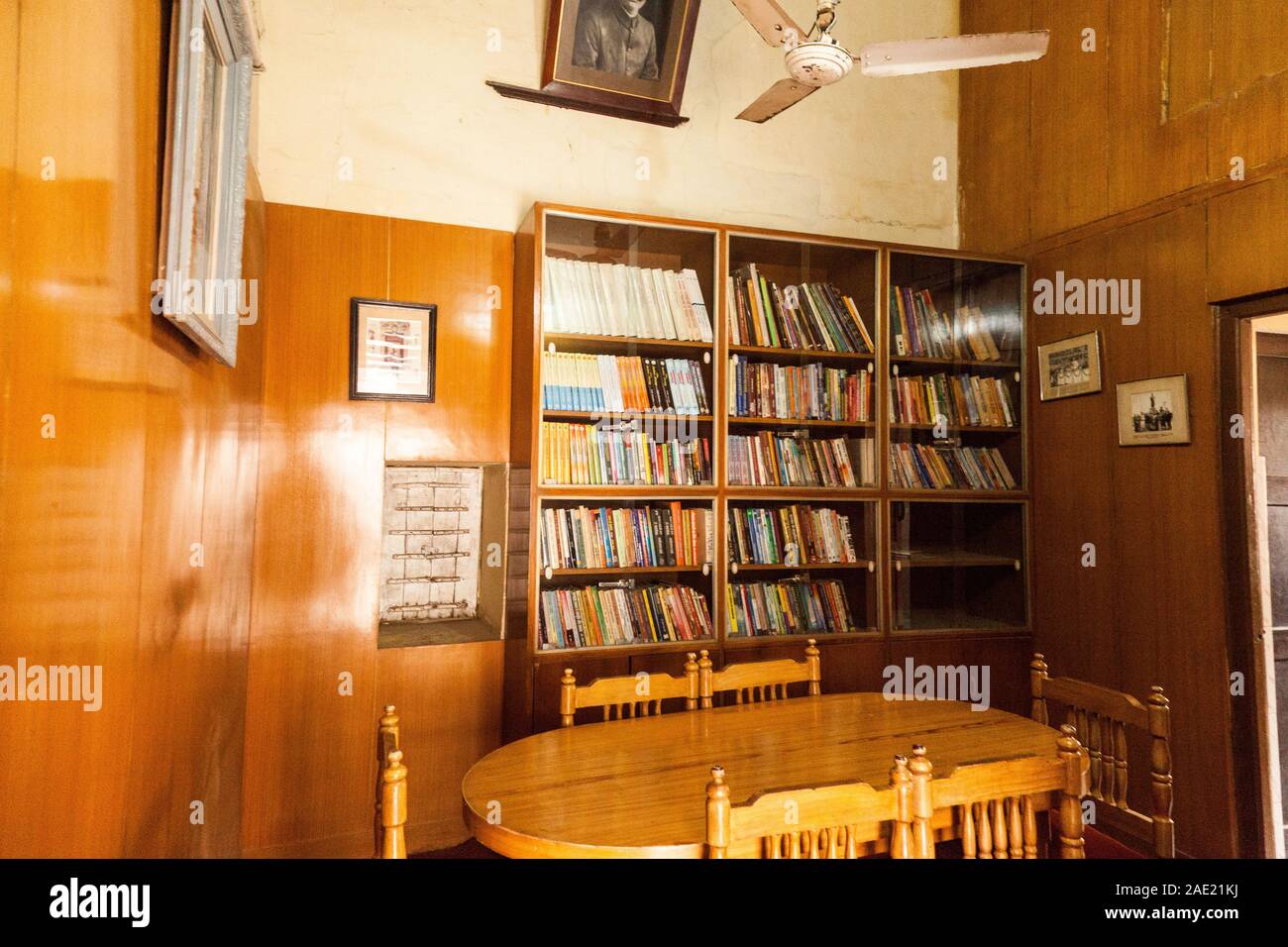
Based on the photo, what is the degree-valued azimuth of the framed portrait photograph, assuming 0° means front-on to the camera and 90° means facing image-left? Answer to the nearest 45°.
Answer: approximately 0°

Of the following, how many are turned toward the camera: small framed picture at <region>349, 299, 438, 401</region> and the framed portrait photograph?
2

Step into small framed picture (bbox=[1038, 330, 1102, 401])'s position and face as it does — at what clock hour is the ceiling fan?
The ceiling fan is roughly at 11 o'clock from the small framed picture.

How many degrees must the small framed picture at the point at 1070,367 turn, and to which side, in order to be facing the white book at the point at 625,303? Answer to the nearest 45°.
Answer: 0° — it already faces it

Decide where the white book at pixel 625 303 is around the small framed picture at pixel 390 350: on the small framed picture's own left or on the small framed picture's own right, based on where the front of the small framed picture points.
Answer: on the small framed picture's own left

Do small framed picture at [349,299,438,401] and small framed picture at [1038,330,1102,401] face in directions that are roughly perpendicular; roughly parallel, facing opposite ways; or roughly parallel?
roughly perpendicular

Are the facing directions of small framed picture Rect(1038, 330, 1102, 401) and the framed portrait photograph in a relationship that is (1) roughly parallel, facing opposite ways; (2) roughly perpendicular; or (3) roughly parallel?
roughly perpendicular

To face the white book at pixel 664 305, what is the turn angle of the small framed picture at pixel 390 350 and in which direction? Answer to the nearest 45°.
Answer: approximately 90° to its left
